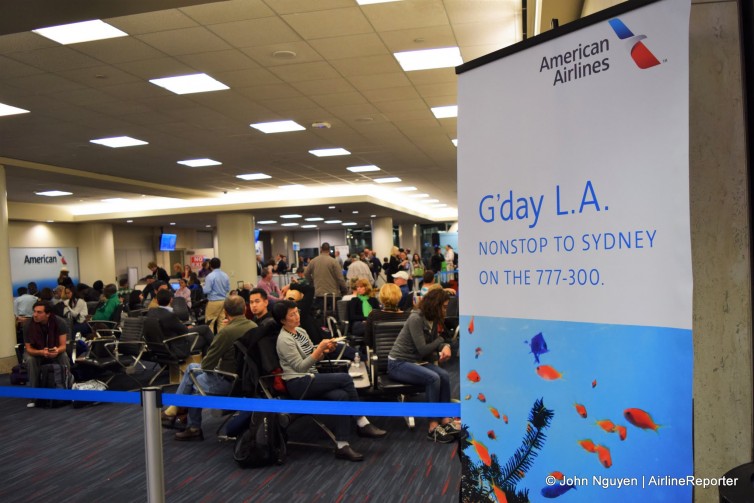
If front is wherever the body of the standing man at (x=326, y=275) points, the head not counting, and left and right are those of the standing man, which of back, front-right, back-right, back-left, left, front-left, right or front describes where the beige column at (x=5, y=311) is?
left

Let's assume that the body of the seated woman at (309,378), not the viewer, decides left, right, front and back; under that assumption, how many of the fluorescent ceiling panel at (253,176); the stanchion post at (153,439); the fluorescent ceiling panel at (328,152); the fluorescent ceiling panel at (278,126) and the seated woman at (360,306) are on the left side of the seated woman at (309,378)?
4

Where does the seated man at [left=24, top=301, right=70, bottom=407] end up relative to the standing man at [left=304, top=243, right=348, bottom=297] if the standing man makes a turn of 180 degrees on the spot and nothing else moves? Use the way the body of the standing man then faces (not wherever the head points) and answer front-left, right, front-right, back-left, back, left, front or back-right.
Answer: front-right

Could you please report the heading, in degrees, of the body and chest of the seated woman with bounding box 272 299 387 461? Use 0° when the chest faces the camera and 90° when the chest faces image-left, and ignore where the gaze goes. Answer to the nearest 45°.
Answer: approximately 270°

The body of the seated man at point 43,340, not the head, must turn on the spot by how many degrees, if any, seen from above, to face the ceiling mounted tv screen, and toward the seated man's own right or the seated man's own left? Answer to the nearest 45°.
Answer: approximately 180°

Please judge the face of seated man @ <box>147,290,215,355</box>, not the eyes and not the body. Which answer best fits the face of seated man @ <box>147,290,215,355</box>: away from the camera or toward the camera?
away from the camera

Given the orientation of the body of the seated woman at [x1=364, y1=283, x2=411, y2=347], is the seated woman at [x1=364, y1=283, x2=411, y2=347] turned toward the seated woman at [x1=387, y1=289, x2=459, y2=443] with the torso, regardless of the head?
no

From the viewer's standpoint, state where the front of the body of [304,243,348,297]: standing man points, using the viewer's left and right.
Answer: facing away from the viewer

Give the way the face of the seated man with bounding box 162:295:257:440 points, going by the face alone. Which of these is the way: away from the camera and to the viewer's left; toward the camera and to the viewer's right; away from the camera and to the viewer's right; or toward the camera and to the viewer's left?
away from the camera and to the viewer's left

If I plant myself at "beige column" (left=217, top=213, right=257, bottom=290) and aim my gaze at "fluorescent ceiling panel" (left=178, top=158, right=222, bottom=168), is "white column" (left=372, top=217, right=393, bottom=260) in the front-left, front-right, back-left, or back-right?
back-left

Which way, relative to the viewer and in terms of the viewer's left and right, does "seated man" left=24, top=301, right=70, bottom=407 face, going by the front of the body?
facing the viewer

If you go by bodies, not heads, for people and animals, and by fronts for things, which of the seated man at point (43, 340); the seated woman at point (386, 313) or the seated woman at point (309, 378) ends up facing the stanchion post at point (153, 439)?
the seated man
